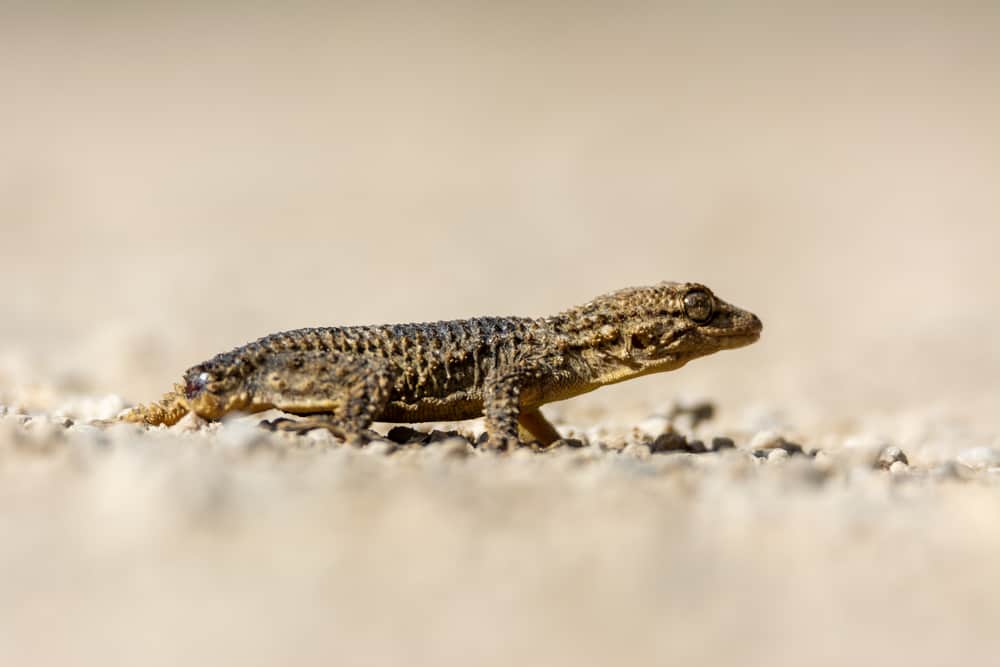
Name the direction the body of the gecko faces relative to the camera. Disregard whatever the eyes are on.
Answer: to the viewer's right

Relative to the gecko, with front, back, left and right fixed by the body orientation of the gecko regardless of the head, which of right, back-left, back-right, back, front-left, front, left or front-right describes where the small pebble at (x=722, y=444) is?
front-left

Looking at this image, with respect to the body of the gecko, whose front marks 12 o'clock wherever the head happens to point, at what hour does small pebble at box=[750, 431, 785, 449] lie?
The small pebble is roughly at 11 o'clock from the gecko.

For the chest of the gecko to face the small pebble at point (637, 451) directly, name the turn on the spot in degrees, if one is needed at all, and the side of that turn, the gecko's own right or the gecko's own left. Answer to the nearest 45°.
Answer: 0° — it already faces it

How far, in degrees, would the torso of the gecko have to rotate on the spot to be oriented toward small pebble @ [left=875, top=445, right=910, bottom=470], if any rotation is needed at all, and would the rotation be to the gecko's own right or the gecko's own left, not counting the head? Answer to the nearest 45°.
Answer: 0° — it already faces it
